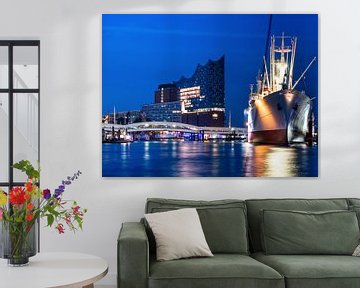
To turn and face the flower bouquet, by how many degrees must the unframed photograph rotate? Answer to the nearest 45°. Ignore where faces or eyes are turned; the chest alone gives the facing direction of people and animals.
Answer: approximately 45° to its right

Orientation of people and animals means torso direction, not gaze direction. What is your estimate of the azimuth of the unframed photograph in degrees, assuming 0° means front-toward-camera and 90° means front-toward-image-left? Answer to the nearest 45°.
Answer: approximately 0°

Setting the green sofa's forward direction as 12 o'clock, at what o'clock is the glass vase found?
The glass vase is roughly at 2 o'clock from the green sofa.

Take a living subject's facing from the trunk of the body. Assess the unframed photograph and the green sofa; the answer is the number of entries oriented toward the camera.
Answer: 2

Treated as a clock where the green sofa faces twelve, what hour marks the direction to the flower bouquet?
The flower bouquet is roughly at 2 o'clock from the green sofa.

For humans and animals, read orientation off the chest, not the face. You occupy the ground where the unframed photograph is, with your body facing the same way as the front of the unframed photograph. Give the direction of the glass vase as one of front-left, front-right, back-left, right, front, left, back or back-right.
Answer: front-right
